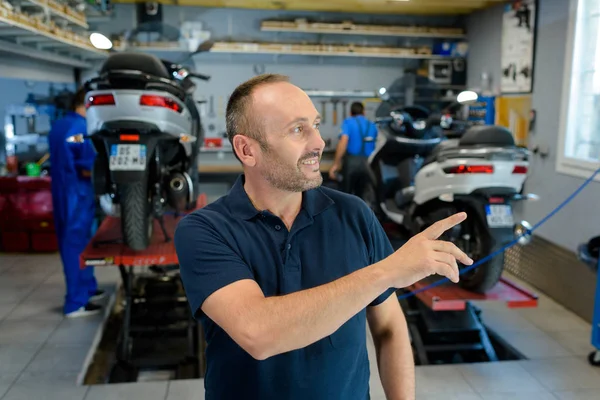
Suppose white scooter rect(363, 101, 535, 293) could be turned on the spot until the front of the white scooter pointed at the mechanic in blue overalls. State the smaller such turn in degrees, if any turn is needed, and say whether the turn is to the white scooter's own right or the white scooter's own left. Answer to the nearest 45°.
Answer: approximately 45° to the white scooter's own left

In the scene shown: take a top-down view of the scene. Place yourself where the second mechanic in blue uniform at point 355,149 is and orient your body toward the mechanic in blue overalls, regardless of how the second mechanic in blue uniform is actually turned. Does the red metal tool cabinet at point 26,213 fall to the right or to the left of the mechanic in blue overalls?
right

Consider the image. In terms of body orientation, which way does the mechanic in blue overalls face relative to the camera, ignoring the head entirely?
to the viewer's right

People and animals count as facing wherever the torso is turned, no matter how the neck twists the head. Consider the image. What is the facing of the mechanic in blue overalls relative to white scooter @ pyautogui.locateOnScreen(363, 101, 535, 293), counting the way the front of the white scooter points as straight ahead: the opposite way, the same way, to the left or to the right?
to the right

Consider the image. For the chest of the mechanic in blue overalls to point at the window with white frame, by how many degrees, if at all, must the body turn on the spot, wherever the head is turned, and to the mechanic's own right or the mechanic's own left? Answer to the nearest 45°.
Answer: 0° — they already face it

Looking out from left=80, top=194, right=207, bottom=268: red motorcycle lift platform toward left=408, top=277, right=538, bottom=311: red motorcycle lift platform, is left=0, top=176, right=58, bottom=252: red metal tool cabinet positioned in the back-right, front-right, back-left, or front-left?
back-left

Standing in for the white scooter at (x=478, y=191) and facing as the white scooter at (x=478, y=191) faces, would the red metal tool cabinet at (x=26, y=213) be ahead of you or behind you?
ahead

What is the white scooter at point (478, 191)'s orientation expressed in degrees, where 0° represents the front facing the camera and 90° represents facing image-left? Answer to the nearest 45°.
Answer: approximately 135°

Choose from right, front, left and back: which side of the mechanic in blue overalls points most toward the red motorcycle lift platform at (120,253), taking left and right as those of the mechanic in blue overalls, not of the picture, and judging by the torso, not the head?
front
